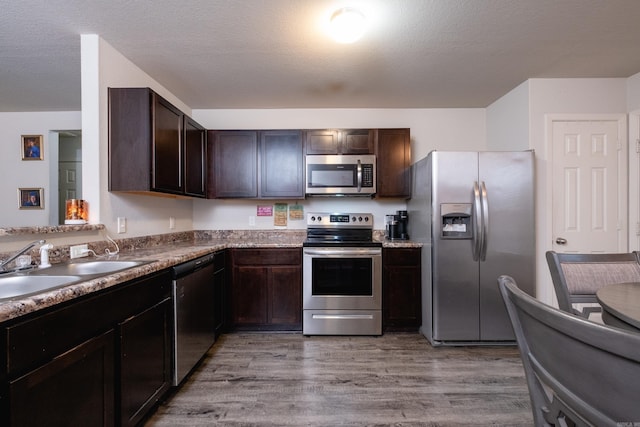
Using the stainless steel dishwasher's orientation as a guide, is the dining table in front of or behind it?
in front

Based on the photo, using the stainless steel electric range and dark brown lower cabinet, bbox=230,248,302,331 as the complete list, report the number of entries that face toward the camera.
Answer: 2

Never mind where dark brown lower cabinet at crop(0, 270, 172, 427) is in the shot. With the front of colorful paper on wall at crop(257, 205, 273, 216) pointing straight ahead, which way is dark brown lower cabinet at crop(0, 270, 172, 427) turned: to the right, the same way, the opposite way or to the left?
to the left

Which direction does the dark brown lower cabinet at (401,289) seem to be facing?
toward the camera

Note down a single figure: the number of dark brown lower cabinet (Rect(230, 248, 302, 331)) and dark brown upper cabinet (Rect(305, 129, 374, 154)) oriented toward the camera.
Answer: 2

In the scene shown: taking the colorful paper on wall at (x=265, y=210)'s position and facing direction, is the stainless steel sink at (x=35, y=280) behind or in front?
in front

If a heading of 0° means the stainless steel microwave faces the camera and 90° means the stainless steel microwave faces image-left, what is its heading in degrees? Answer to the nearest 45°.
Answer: approximately 0°

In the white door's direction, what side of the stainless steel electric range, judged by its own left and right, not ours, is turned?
left

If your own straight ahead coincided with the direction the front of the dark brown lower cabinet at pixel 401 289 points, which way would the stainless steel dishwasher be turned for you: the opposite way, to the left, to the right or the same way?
to the left
